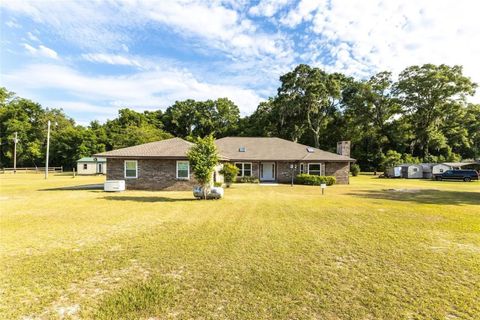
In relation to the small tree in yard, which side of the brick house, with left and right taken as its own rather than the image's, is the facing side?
front

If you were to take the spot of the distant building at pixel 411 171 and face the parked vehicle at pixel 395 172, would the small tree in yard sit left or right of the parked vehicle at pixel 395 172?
left

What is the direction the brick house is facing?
toward the camera

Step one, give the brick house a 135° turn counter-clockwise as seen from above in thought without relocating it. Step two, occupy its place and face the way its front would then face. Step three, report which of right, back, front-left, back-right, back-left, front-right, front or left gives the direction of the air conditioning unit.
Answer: back
